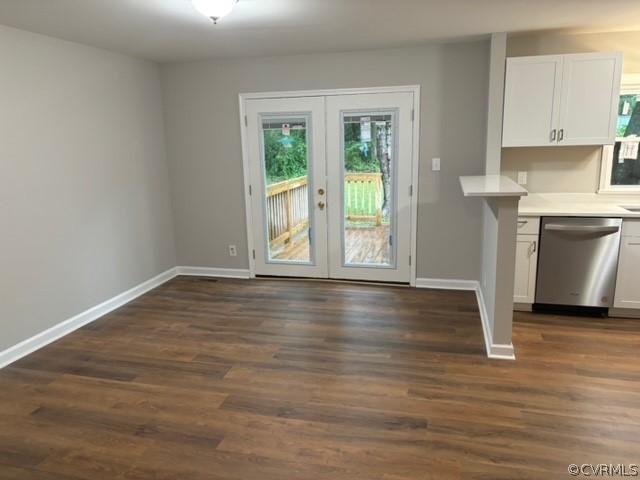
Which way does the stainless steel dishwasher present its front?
toward the camera

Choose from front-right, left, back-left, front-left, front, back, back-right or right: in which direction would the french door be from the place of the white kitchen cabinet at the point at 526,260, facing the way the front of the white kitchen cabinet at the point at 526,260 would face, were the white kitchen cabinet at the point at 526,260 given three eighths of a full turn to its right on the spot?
front-left

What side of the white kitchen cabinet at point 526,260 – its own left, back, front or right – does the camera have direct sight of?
front

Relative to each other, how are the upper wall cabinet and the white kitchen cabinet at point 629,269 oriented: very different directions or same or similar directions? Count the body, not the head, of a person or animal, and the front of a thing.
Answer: same or similar directions

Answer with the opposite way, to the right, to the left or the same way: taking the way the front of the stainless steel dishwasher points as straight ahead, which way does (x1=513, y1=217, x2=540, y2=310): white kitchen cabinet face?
the same way

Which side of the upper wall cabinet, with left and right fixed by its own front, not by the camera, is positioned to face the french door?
right

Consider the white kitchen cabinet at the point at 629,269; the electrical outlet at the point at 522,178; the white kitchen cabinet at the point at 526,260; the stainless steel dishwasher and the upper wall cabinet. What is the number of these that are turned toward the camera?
5

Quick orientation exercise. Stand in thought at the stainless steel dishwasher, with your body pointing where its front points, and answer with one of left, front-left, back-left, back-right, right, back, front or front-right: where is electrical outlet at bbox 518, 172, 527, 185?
back-right

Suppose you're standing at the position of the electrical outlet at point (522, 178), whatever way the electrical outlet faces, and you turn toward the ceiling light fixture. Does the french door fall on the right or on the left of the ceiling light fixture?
right

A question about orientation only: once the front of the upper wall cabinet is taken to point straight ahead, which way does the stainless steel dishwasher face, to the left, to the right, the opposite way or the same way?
the same way

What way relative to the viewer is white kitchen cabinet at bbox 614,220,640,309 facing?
toward the camera

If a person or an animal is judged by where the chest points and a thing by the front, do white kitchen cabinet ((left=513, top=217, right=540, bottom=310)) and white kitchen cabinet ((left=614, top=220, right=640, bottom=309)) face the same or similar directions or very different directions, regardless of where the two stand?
same or similar directions

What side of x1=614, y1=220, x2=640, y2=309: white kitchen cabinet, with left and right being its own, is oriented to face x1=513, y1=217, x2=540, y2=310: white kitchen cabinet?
right

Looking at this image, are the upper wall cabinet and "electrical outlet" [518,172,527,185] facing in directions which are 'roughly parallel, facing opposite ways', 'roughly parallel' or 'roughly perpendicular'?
roughly parallel

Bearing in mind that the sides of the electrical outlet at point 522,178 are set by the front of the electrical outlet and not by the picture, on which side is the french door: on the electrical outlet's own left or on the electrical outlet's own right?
on the electrical outlet's own right
